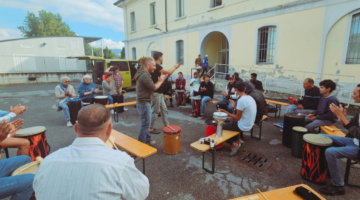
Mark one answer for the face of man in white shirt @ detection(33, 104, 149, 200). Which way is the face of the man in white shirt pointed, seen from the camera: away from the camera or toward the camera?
away from the camera

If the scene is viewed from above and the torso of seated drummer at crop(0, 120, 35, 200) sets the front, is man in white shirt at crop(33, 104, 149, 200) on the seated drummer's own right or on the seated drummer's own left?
on the seated drummer's own right

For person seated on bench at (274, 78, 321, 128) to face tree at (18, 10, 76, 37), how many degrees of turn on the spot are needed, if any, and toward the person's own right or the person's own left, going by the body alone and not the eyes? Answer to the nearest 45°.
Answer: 0° — they already face it

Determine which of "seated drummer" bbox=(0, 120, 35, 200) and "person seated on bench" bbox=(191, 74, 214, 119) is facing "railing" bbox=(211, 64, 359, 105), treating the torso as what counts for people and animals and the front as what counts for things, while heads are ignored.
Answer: the seated drummer

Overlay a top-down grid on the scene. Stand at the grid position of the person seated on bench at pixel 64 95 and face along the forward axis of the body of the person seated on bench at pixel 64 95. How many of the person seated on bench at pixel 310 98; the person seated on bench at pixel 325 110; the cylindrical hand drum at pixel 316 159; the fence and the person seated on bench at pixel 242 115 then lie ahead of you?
4

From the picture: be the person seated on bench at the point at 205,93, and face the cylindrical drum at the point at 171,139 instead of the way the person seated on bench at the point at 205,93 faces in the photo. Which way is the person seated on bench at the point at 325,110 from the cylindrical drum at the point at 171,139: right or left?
left

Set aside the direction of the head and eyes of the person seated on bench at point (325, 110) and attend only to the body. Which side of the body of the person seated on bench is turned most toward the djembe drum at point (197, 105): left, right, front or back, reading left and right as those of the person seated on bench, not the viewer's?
front

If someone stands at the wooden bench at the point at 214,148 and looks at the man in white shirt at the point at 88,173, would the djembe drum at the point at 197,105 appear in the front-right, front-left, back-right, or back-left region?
back-right

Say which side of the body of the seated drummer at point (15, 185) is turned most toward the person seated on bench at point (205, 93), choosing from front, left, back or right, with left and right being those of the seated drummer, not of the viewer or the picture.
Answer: front

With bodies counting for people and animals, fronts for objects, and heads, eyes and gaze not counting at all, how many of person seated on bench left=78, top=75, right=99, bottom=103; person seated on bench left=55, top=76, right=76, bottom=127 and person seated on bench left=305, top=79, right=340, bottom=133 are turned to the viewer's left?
1

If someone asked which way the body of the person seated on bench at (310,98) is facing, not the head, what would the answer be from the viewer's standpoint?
to the viewer's left

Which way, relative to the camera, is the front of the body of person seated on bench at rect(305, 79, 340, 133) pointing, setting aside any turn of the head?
to the viewer's left

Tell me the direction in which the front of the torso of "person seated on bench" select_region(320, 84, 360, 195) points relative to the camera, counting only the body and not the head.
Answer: to the viewer's left

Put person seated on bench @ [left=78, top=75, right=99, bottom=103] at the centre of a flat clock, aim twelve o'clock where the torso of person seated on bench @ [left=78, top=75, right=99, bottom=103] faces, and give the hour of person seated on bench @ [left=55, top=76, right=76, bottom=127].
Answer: person seated on bench @ [left=55, top=76, right=76, bottom=127] is roughly at 4 o'clock from person seated on bench @ [left=78, top=75, right=99, bottom=103].

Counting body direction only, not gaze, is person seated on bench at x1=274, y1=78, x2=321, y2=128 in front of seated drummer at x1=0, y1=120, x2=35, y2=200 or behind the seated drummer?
in front

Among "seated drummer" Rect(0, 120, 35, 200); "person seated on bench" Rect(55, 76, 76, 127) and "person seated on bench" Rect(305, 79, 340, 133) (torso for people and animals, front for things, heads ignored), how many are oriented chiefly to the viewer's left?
1

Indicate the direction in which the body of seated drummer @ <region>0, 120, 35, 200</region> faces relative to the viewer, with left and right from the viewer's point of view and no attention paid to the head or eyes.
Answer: facing to the right of the viewer

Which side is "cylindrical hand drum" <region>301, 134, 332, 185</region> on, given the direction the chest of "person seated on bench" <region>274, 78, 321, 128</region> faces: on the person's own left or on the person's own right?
on the person's own left
